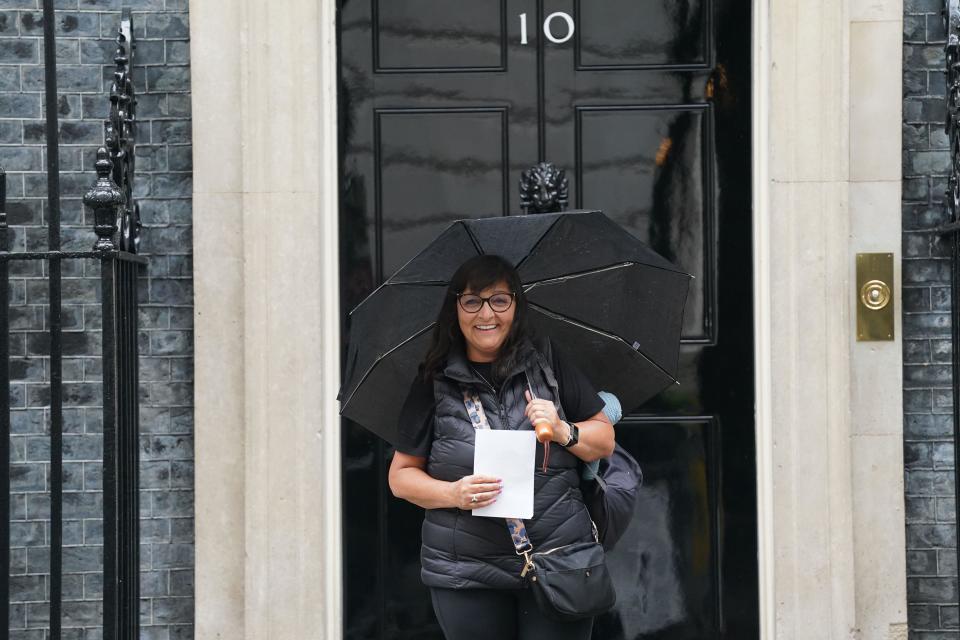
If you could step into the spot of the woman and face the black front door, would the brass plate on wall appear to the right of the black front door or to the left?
right

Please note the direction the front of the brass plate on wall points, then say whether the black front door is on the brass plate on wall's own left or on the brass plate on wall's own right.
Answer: on the brass plate on wall's own right

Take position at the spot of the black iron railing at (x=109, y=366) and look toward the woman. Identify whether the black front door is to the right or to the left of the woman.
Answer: left

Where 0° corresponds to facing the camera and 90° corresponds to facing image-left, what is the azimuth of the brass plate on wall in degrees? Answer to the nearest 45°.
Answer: approximately 0°

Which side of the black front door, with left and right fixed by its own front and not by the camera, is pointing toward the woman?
front

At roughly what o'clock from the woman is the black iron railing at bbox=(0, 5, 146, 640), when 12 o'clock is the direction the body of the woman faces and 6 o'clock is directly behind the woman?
The black iron railing is roughly at 4 o'clock from the woman.

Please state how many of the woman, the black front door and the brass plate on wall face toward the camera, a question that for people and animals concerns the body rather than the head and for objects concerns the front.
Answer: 3

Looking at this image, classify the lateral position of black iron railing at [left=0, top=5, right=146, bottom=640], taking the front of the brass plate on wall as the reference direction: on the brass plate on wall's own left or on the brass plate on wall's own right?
on the brass plate on wall's own right

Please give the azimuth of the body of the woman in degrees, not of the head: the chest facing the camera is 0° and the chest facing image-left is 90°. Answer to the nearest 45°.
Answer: approximately 0°

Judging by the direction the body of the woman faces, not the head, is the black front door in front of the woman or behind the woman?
behind

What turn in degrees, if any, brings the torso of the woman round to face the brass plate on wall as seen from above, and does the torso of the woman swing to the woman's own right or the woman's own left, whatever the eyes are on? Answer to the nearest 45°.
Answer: approximately 135° to the woman's own left

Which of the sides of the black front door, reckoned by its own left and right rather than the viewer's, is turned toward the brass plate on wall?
left
